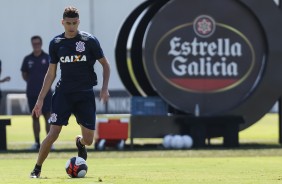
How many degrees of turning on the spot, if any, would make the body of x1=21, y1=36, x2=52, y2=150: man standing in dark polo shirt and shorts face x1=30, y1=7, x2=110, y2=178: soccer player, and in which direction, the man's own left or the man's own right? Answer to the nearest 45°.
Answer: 0° — they already face them

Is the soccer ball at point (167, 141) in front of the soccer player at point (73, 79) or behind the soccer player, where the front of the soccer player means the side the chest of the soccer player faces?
behind

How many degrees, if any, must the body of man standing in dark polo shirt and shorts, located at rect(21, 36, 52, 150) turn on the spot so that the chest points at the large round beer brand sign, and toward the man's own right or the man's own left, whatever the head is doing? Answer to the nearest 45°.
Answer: approximately 90° to the man's own left

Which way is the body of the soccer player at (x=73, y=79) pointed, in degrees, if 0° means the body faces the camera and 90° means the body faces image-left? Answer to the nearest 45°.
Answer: approximately 0°

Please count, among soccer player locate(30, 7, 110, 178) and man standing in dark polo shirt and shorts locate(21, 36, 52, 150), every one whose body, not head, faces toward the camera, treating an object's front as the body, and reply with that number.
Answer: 2

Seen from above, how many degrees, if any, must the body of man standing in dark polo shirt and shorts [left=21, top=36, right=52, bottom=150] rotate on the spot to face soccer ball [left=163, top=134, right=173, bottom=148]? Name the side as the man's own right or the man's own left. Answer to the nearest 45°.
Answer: approximately 90° to the man's own left

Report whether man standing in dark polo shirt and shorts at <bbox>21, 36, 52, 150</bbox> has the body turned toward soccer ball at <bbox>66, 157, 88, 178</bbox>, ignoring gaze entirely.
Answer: yes
